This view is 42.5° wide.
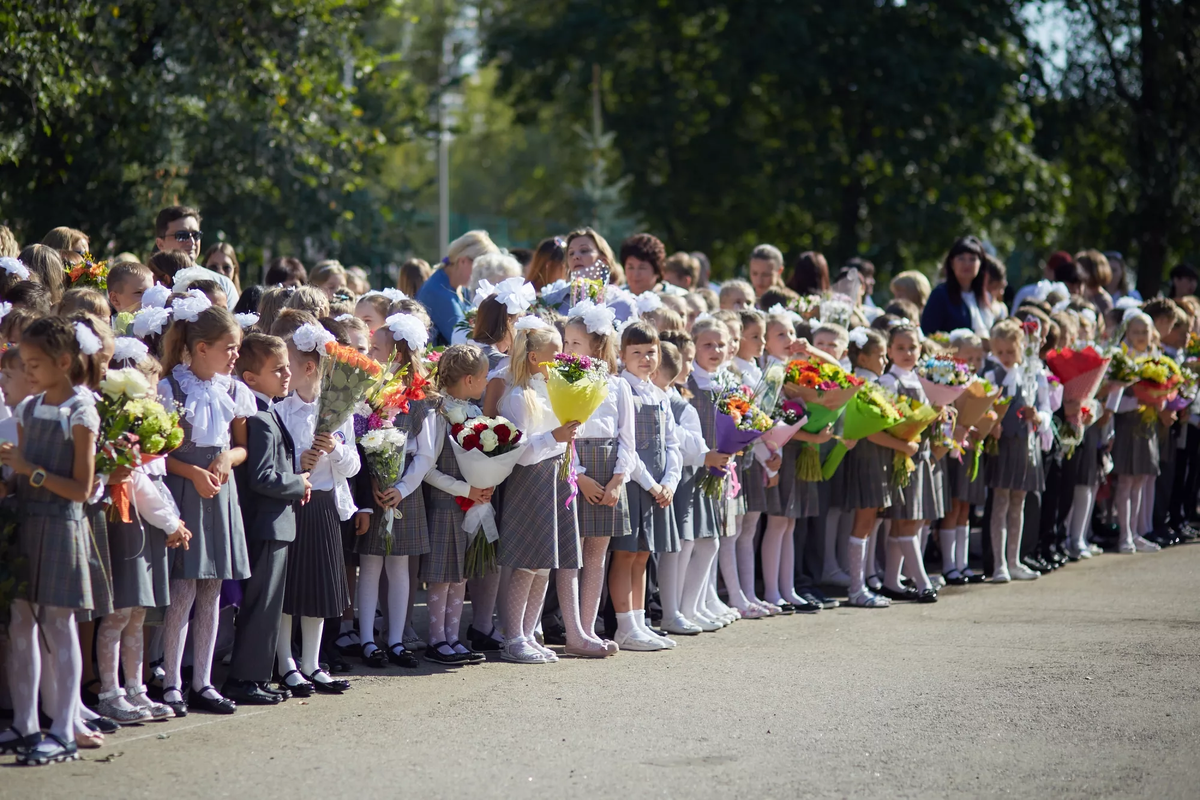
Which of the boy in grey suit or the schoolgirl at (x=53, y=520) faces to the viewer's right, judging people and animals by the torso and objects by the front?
the boy in grey suit

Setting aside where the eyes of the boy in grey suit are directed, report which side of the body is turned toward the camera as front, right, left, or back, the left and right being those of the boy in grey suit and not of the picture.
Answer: right

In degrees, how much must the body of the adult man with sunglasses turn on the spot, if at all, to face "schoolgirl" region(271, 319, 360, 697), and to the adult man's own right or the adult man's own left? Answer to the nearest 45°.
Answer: approximately 45° to the adult man's own right

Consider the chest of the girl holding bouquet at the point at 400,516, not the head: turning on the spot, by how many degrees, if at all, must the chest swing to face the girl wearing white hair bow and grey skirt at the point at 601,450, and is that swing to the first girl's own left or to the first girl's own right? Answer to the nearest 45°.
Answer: approximately 135° to the first girl's own left

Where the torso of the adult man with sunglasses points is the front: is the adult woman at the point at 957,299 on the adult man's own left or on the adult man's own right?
on the adult man's own left

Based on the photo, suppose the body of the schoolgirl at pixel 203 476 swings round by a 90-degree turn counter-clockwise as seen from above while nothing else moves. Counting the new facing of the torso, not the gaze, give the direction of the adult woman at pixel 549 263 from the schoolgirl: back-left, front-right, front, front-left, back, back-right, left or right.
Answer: front
